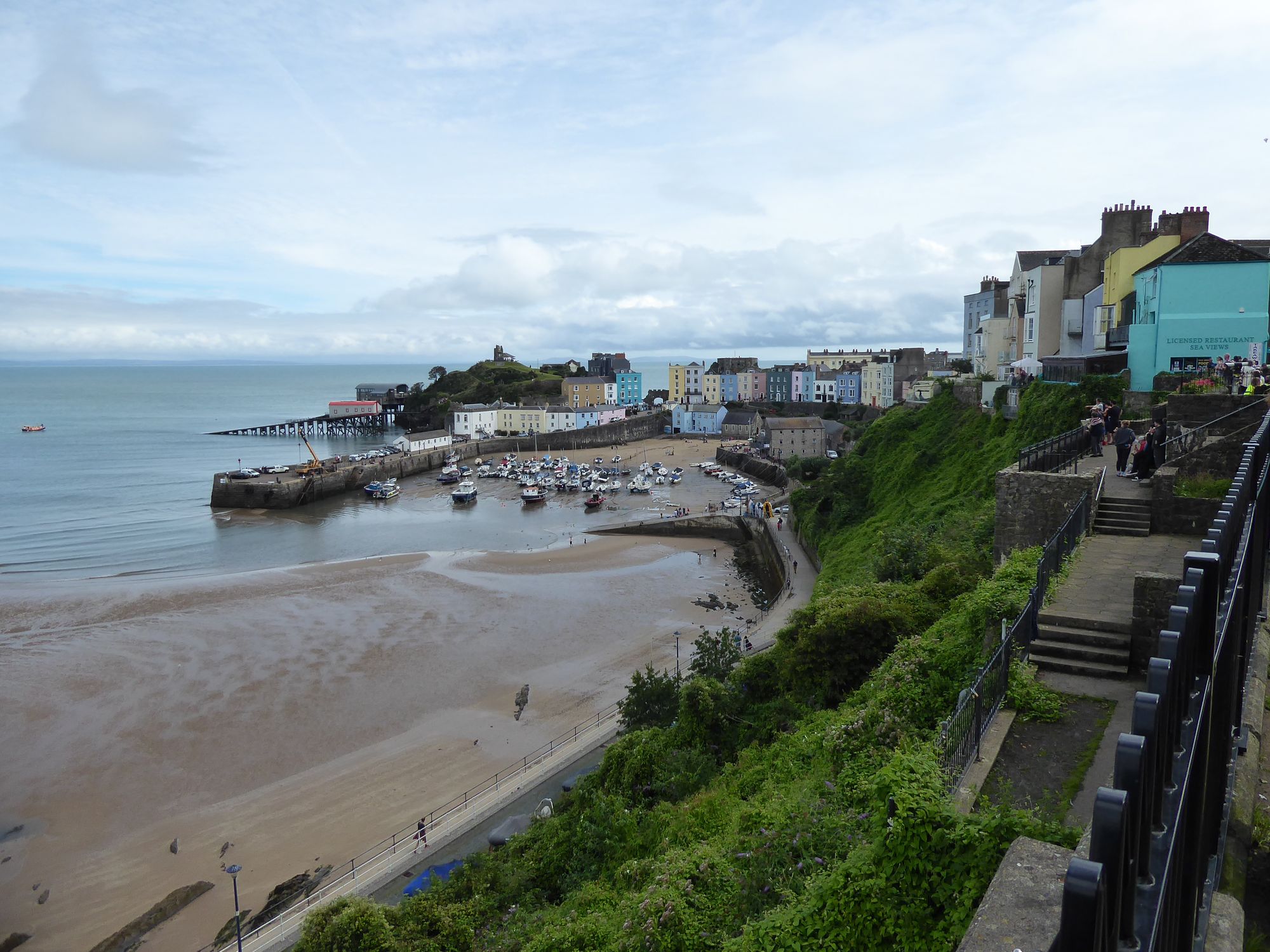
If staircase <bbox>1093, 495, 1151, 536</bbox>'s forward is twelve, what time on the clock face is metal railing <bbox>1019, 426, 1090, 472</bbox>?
The metal railing is roughly at 5 o'clock from the staircase.

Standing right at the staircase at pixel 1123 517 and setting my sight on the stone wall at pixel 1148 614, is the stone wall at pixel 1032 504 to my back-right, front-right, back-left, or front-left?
back-right

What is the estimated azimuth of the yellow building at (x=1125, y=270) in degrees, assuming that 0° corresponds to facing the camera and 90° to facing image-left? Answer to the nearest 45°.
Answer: approximately 45°

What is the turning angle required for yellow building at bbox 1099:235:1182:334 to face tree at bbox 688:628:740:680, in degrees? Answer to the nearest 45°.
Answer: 0° — it already faces it

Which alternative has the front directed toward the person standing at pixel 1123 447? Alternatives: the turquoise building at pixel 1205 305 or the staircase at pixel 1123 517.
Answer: the turquoise building
